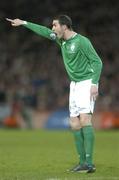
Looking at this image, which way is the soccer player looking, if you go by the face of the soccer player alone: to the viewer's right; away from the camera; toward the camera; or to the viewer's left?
to the viewer's left

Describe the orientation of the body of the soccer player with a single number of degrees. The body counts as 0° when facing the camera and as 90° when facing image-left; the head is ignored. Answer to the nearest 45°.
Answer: approximately 45°
